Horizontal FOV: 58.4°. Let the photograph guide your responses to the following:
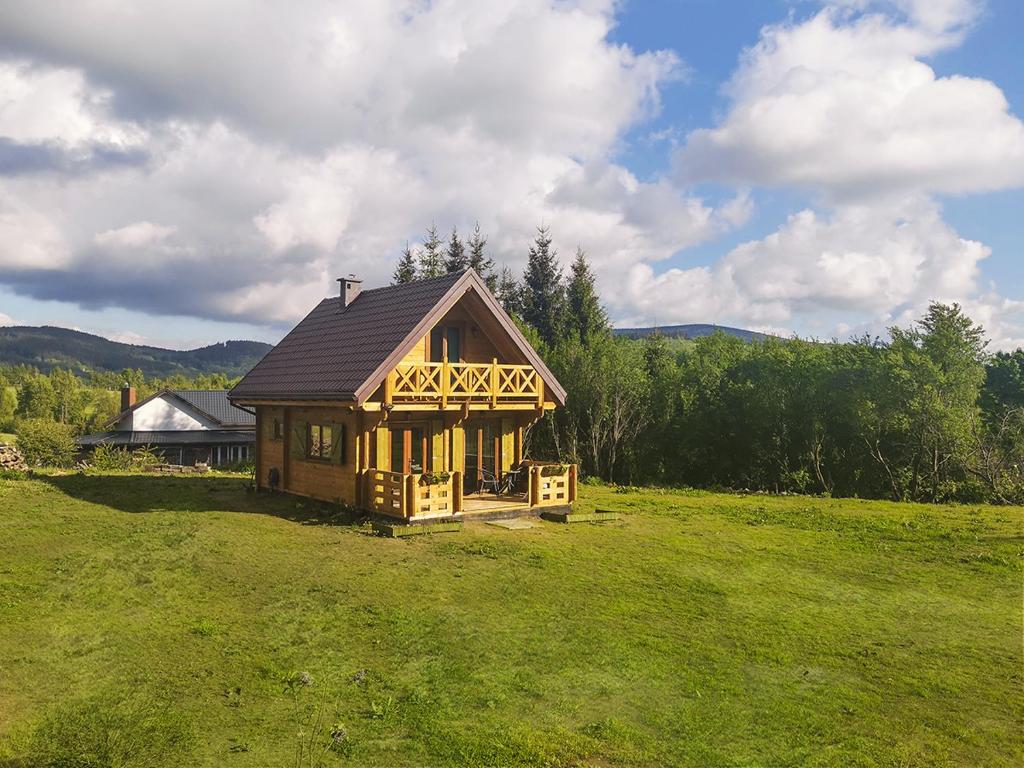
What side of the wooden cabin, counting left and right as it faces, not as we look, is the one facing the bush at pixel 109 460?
back

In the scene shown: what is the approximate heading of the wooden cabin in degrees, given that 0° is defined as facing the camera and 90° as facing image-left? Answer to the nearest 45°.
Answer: approximately 315°

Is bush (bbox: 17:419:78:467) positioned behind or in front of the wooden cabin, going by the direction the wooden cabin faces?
behind

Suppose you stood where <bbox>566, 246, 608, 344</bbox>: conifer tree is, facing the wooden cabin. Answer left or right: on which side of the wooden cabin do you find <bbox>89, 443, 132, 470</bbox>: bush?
right

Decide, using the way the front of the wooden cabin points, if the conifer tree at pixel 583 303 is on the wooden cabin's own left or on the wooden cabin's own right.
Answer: on the wooden cabin's own left
